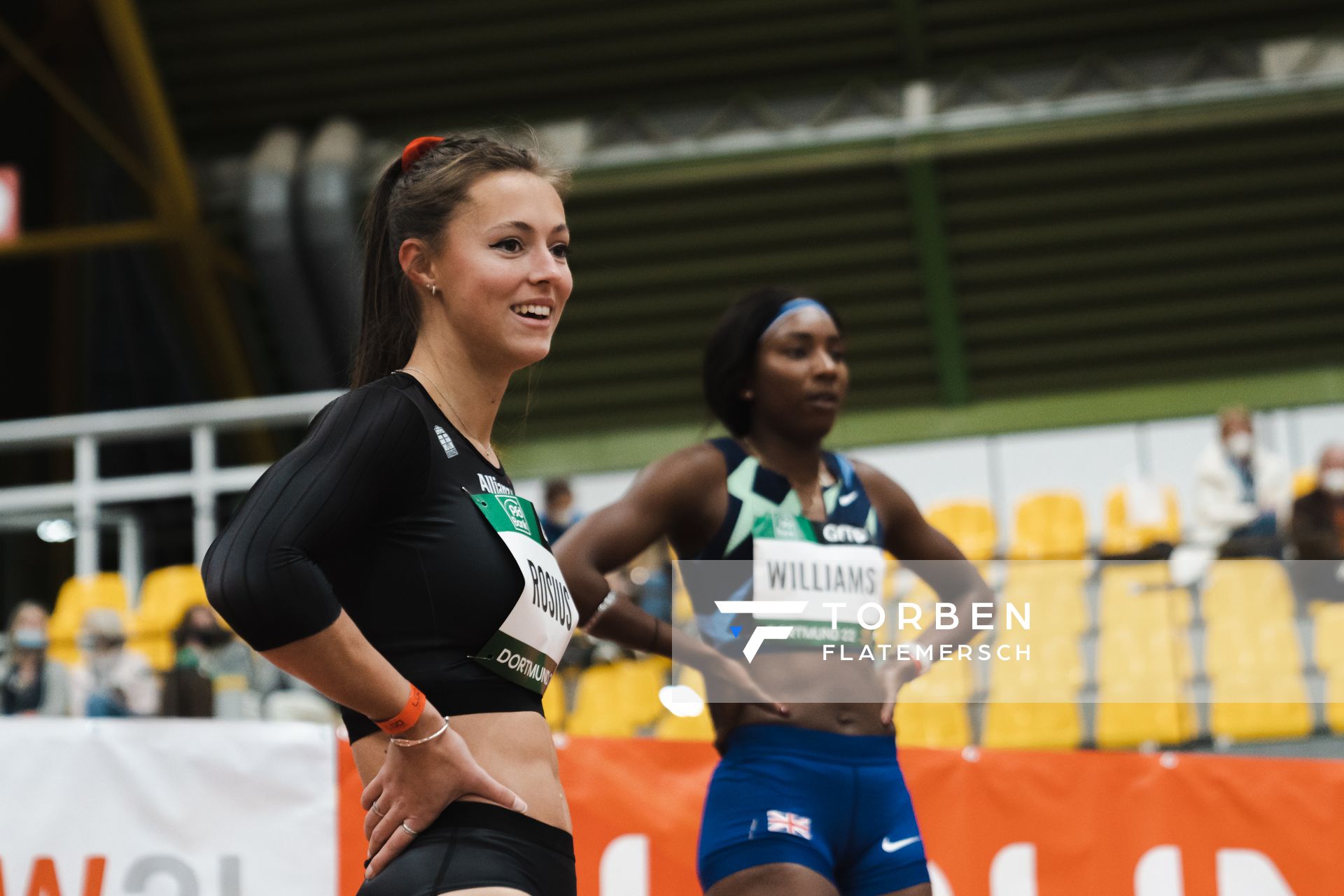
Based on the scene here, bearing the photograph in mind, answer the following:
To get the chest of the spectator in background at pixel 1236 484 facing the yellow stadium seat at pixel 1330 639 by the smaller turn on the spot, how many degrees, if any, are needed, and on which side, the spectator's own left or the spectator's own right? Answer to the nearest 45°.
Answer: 0° — they already face it

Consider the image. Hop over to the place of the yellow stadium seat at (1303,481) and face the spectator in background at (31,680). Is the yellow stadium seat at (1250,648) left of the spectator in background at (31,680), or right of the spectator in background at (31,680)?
left

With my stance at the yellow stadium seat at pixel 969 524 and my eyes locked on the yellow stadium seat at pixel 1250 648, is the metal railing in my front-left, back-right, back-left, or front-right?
back-right

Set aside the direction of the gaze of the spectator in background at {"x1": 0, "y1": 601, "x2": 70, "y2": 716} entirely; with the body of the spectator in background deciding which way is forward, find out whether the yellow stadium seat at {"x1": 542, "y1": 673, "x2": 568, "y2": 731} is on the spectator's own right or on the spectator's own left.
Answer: on the spectator's own left

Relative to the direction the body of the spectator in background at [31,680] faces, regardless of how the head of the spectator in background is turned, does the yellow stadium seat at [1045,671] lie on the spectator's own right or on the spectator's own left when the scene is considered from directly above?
on the spectator's own left

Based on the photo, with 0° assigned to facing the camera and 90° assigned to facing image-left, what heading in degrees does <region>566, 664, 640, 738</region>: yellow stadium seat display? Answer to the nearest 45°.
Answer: approximately 0°
